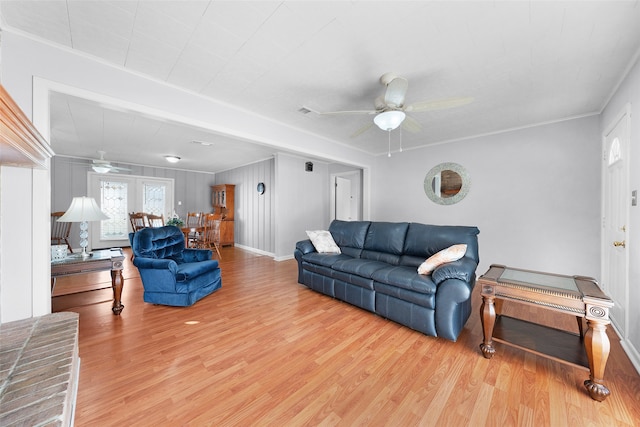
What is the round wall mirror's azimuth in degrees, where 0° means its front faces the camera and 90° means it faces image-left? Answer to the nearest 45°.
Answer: approximately 0°

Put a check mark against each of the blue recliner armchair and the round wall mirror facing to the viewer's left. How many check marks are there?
0

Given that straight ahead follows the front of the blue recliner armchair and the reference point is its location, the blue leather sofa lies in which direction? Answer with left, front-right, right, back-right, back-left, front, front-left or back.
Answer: front

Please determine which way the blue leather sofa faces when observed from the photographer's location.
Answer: facing the viewer and to the left of the viewer

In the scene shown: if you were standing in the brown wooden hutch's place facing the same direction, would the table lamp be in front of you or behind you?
in front

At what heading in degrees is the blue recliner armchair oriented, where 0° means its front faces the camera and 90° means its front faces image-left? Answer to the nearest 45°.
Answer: approximately 315°

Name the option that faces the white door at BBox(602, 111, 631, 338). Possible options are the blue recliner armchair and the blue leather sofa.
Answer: the blue recliner armchair

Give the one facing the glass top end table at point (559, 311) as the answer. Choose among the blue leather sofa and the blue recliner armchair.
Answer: the blue recliner armchair

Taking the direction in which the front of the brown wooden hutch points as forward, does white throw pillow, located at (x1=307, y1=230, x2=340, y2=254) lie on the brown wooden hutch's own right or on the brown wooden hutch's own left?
on the brown wooden hutch's own left

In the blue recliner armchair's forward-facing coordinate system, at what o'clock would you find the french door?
The french door is roughly at 7 o'clock from the blue recliner armchair.

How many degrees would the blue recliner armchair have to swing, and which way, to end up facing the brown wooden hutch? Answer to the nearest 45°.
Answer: approximately 135° to its left

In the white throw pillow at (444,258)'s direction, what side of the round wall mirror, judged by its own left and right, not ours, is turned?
front

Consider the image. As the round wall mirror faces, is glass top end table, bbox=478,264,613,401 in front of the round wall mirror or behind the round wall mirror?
in front

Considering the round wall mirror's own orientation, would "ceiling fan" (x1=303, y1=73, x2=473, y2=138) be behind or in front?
in front
